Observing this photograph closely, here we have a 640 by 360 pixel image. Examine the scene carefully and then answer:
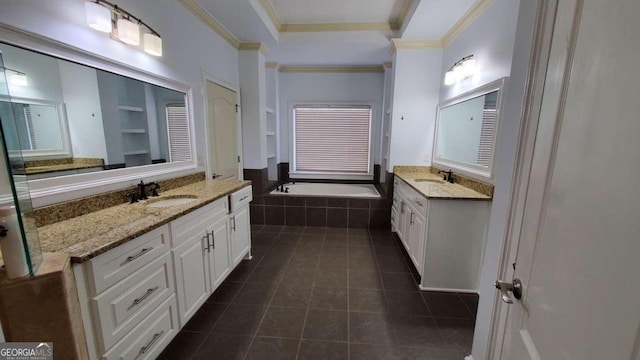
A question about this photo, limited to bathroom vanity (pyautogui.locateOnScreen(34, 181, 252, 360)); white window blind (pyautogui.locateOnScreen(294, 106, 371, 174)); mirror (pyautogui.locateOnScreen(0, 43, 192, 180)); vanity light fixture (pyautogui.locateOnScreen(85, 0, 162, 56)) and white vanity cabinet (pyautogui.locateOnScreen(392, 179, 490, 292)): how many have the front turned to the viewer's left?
1

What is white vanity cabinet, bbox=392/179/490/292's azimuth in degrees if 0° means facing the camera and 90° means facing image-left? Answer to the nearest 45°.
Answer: approximately 90°

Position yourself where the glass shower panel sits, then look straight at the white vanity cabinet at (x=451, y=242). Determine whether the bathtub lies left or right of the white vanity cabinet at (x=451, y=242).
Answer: left

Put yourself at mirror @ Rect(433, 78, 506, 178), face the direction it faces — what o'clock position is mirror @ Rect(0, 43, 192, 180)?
mirror @ Rect(0, 43, 192, 180) is roughly at 12 o'clock from mirror @ Rect(433, 78, 506, 178).

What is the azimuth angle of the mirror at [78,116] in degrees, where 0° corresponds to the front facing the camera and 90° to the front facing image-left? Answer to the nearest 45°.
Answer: approximately 315°

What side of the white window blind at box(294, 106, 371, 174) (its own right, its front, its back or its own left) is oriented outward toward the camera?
front

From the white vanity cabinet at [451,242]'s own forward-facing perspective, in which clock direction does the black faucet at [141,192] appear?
The black faucet is roughly at 11 o'clock from the white vanity cabinet.

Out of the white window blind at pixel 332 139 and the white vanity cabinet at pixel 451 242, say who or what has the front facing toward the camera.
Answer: the white window blind

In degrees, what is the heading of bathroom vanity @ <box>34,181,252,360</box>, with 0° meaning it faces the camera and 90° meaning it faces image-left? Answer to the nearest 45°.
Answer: approximately 315°

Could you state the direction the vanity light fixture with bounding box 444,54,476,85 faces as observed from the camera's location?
facing the viewer and to the left of the viewer

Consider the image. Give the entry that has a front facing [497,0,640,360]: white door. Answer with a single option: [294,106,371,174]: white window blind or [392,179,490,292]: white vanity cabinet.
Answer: the white window blind

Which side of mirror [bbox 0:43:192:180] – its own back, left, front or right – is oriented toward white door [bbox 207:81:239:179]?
left

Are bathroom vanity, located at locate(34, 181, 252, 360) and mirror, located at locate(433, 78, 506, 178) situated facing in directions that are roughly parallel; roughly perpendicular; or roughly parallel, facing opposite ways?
roughly parallel, facing opposite ways

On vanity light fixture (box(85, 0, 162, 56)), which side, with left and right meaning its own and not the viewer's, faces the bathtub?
left

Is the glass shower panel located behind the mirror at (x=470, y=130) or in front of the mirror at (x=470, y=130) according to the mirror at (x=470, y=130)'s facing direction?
in front

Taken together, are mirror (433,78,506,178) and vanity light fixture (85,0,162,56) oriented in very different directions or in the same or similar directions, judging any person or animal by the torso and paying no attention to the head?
very different directions

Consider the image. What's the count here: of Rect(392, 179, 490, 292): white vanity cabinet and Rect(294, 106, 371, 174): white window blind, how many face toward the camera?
1

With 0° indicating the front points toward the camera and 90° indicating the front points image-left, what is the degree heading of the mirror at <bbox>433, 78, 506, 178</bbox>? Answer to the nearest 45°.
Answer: approximately 45°
